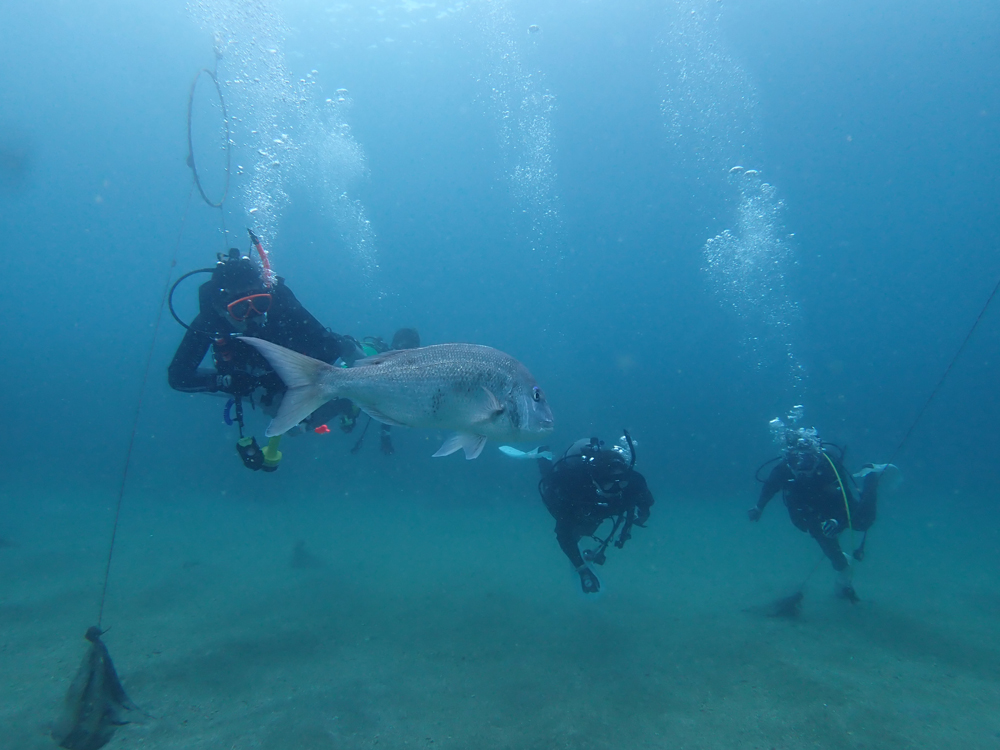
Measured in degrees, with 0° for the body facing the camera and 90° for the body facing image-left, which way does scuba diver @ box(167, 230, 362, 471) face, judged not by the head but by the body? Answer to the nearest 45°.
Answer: approximately 0°

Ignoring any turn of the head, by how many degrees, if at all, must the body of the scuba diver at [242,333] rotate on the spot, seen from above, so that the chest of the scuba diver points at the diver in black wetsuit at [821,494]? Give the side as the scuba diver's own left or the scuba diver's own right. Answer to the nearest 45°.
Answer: approximately 90° to the scuba diver's own left

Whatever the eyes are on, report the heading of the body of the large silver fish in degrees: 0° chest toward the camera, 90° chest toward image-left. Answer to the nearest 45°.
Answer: approximately 270°

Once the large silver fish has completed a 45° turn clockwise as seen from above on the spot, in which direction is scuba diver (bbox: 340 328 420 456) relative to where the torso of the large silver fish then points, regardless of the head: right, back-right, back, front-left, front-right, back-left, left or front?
back-left

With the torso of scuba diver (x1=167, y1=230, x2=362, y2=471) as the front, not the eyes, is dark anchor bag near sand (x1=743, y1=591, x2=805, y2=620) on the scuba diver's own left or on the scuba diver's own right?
on the scuba diver's own left

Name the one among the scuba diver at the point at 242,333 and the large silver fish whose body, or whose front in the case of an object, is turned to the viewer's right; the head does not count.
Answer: the large silver fish

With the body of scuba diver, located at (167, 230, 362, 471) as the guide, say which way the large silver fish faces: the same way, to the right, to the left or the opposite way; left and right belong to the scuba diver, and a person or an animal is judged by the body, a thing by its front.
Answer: to the left

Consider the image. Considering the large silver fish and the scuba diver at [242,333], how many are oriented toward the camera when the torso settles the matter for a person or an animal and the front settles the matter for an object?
1

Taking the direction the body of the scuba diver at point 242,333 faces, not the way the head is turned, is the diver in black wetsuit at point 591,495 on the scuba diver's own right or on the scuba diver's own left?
on the scuba diver's own left
